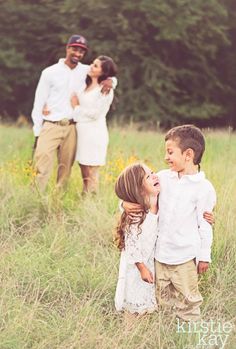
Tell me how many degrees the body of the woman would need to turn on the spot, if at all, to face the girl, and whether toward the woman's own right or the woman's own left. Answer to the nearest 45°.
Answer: approximately 45° to the woman's own left

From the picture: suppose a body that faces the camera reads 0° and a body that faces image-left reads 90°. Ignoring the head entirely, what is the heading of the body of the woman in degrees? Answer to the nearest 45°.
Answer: approximately 45°

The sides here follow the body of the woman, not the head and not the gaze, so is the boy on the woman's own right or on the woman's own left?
on the woman's own left

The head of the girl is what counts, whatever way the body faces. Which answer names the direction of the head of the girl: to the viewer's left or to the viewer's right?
to the viewer's right
